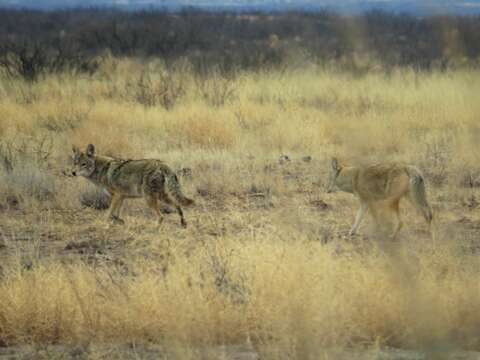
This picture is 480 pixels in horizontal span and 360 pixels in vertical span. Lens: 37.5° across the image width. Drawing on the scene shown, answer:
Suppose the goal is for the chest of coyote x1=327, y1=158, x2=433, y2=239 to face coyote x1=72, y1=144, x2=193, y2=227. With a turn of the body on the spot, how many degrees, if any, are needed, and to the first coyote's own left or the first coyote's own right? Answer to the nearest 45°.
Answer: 0° — it already faces it

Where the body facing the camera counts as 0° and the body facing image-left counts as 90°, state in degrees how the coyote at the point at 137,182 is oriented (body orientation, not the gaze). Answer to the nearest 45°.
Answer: approximately 90°

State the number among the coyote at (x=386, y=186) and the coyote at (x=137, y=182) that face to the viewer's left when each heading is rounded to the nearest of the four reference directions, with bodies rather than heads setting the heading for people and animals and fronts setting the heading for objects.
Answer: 2

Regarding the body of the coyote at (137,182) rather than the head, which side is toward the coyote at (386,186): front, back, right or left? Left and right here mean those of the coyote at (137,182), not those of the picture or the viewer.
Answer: back

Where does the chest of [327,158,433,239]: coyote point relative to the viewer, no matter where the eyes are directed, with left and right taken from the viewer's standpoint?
facing to the left of the viewer
